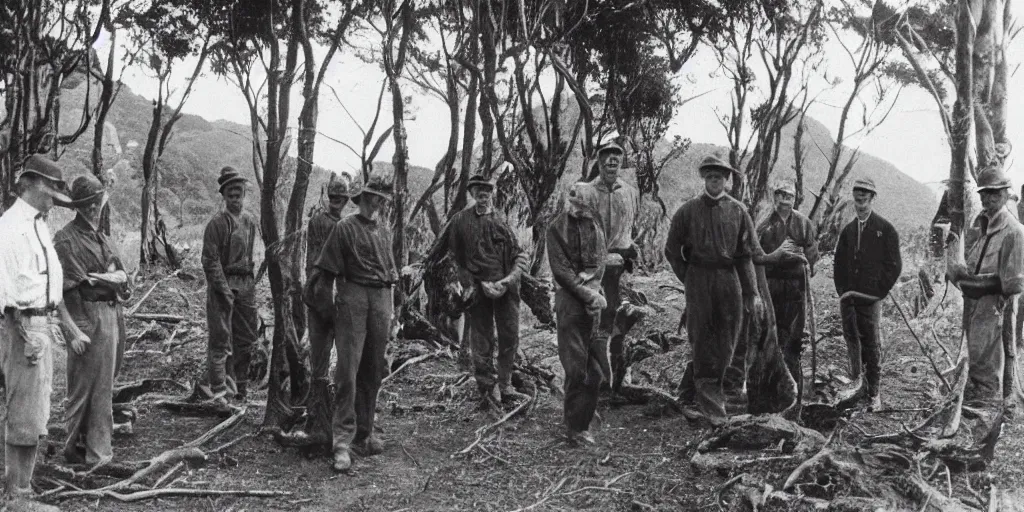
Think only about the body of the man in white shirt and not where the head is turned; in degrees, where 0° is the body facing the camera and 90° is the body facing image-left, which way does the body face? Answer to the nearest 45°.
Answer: approximately 315°

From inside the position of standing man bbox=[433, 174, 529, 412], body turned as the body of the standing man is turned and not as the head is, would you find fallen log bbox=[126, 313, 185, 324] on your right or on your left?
on your right

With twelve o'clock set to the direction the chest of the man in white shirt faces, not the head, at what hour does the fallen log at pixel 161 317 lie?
The fallen log is roughly at 8 o'clock from the man in white shirt.

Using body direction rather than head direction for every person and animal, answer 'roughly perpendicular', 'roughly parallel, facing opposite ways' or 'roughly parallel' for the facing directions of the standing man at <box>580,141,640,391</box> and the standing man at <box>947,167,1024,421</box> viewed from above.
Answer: roughly perpendicular

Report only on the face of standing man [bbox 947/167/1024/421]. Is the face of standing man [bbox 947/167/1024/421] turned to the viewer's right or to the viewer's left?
to the viewer's left

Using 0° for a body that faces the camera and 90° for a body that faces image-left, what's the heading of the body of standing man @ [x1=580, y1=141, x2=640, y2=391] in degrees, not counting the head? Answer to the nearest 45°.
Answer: approximately 0°

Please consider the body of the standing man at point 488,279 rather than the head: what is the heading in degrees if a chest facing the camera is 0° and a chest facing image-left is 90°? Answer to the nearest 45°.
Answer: approximately 0°
